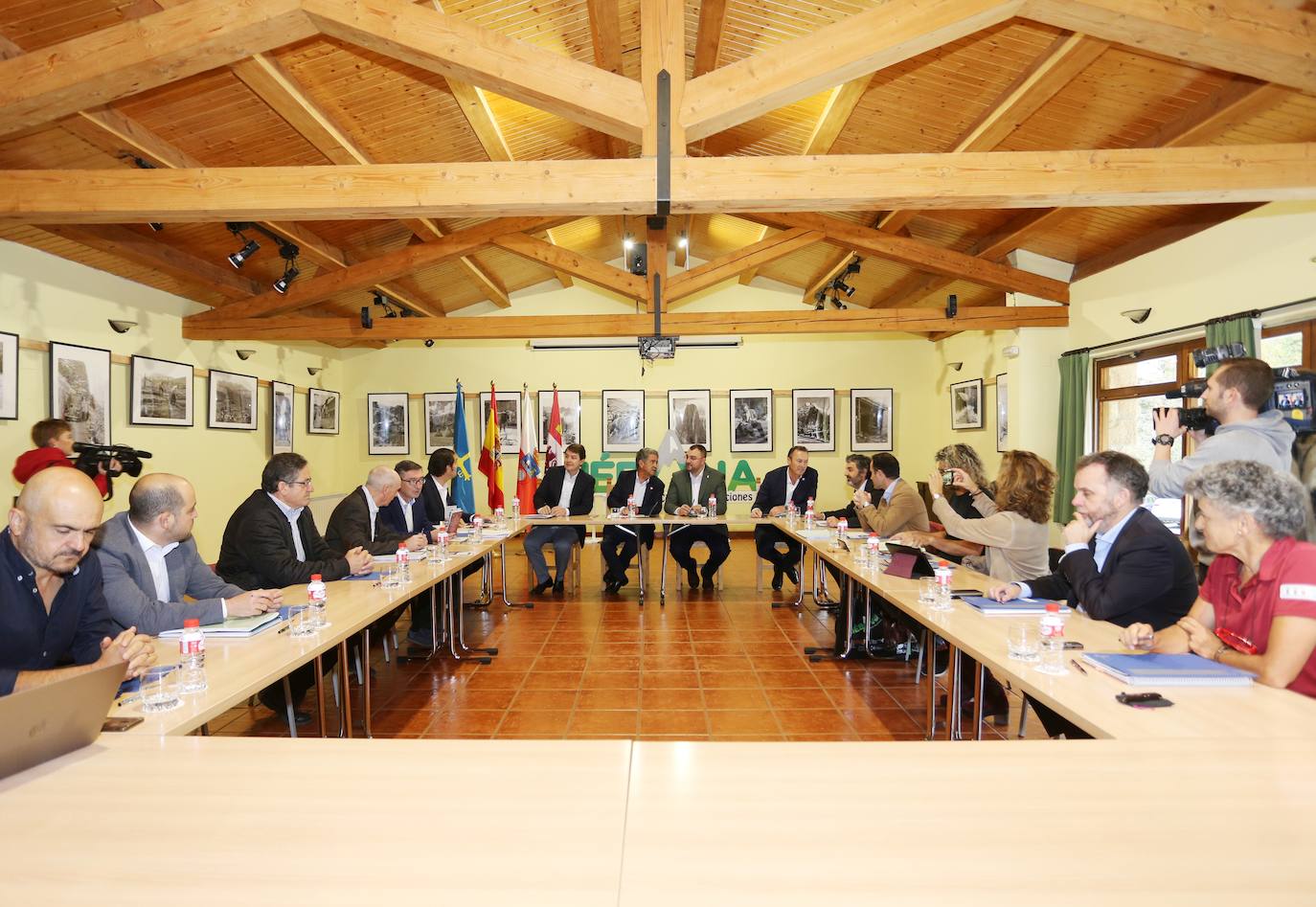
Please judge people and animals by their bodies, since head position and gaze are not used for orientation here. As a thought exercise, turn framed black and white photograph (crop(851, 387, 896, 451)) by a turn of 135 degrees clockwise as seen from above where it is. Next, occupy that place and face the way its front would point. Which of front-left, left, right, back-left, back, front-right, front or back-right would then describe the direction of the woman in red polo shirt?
back-left

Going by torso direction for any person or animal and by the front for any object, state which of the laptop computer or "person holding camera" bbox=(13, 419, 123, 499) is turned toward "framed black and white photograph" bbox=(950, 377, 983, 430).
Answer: the person holding camera

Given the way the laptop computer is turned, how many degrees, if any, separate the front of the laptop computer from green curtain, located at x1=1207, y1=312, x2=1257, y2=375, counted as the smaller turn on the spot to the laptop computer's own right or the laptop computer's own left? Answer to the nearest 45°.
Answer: approximately 135° to the laptop computer's own right

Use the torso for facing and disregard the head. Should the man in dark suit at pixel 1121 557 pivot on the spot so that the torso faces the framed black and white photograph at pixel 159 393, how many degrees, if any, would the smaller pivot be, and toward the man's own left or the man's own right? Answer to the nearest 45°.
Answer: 0° — they already face it

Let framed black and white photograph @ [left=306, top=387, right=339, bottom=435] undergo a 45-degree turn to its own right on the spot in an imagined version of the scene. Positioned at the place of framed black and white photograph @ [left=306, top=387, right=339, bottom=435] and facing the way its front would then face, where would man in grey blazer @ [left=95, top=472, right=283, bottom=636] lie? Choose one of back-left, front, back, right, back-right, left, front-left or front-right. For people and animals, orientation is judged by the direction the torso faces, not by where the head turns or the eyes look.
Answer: front

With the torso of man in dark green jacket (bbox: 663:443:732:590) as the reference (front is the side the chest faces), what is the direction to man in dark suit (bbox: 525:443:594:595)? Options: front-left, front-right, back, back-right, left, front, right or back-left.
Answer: right

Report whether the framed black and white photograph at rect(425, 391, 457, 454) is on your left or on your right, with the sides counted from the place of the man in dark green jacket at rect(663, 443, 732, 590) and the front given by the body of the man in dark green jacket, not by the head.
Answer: on your right

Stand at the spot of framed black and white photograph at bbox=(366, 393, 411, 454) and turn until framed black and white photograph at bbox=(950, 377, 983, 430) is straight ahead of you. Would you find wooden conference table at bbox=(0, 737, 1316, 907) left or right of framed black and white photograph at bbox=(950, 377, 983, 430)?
right

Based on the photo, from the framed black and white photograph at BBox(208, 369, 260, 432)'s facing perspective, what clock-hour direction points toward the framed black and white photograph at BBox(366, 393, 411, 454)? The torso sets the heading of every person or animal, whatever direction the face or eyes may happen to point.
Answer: the framed black and white photograph at BBox(366, 393, 411, 454) is roughly at 9 o'clock from the framed black and white photograph at BBox(208, 369, 260, 432).

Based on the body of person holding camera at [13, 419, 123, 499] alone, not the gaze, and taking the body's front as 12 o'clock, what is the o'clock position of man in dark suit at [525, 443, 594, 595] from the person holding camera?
The man in dark suit is roughly at 12 o'clock from the person holding camera.

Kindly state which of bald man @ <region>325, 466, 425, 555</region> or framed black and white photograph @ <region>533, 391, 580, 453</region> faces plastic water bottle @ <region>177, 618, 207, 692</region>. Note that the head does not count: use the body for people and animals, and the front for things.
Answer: the framed black and white photograph

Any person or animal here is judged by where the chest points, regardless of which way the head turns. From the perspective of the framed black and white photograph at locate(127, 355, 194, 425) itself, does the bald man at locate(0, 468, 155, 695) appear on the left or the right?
on its right

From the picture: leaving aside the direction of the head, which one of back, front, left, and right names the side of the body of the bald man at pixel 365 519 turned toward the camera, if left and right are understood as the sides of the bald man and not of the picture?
right

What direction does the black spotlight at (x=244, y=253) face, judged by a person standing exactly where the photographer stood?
facing to the left of the viewer

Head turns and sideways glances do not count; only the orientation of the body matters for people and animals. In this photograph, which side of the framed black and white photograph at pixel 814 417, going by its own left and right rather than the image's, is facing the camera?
front

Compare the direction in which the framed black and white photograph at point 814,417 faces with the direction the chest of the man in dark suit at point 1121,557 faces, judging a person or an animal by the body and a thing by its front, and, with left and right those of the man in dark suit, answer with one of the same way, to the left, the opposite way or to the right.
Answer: to the left

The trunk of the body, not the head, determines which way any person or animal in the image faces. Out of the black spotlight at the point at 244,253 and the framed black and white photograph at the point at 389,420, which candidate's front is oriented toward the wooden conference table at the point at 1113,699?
the framed black and white photograph

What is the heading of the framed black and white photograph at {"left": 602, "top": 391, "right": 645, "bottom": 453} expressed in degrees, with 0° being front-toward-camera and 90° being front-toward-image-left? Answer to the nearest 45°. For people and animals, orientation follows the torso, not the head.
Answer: approximately 0°

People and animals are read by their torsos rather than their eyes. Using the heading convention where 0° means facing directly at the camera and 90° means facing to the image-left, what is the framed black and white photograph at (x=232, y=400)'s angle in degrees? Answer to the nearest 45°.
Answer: approximately 315°

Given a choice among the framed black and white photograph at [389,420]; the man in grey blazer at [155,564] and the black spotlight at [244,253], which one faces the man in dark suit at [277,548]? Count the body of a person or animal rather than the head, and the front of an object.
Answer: the framed black and white photograph

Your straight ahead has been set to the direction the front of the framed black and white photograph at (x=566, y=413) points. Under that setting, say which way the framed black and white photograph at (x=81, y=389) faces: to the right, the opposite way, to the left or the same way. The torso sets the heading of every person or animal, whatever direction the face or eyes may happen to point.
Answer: to the left

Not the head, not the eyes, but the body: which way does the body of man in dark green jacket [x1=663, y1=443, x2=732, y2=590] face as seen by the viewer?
toward the camera
